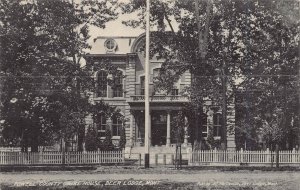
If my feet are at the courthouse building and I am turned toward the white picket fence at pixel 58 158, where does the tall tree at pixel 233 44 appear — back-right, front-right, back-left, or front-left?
front-left

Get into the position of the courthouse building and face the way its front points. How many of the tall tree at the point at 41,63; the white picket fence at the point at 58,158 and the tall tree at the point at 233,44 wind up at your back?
0

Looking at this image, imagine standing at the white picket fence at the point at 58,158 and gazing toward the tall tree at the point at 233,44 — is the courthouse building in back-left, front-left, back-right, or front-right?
front-left

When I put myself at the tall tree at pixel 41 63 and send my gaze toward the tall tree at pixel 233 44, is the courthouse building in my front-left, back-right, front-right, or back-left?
front-left

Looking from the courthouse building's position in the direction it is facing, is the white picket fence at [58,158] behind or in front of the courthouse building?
in front

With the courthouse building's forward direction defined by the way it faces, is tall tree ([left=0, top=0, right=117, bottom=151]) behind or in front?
in front

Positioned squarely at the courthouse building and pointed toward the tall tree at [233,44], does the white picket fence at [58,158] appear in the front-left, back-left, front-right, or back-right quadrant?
front-right

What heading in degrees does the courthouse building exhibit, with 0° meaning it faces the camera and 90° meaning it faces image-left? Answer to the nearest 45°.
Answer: approximately 0°
